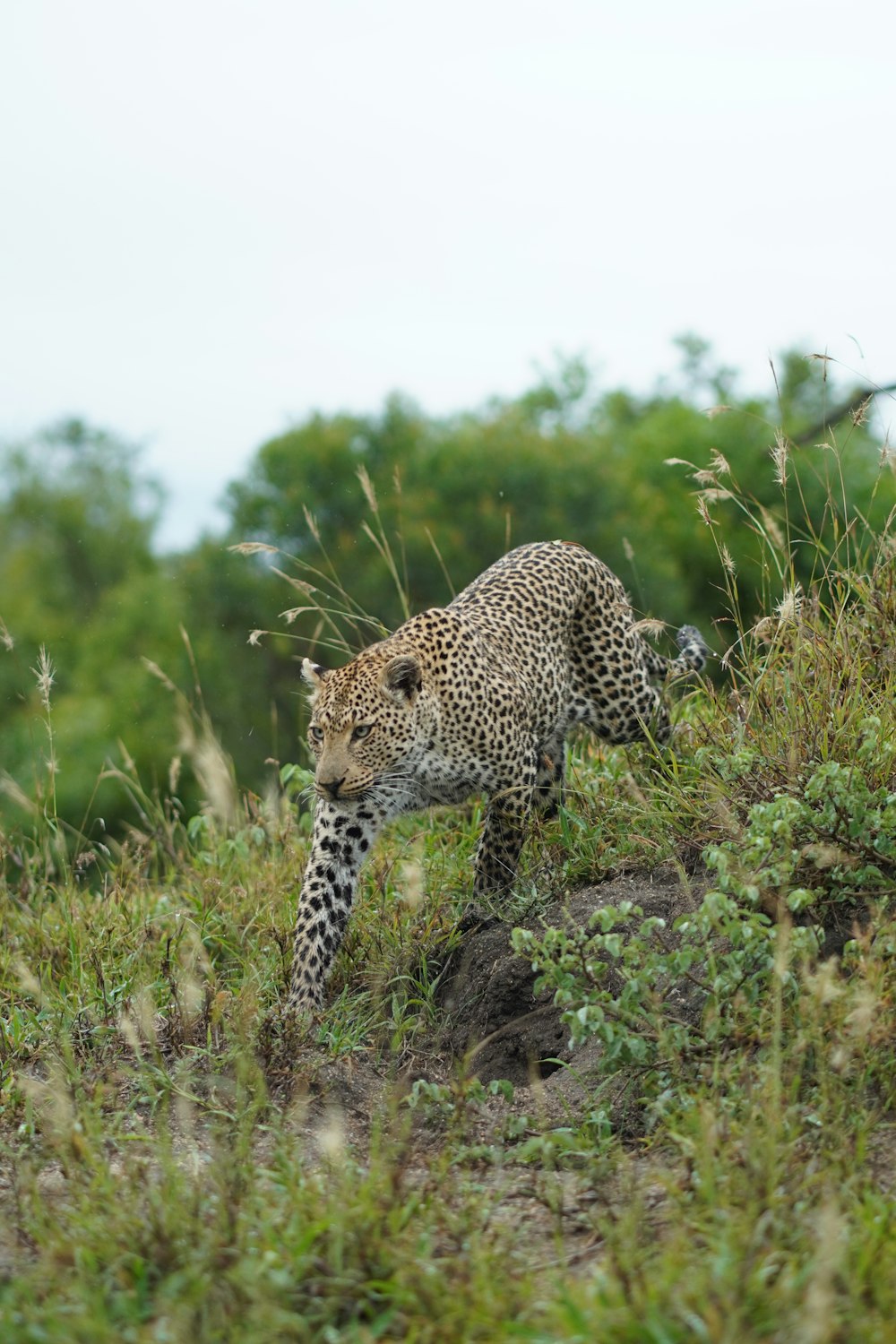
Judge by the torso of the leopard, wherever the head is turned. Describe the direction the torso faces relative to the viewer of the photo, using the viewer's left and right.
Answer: facing the viewer and to the left of the viewer
